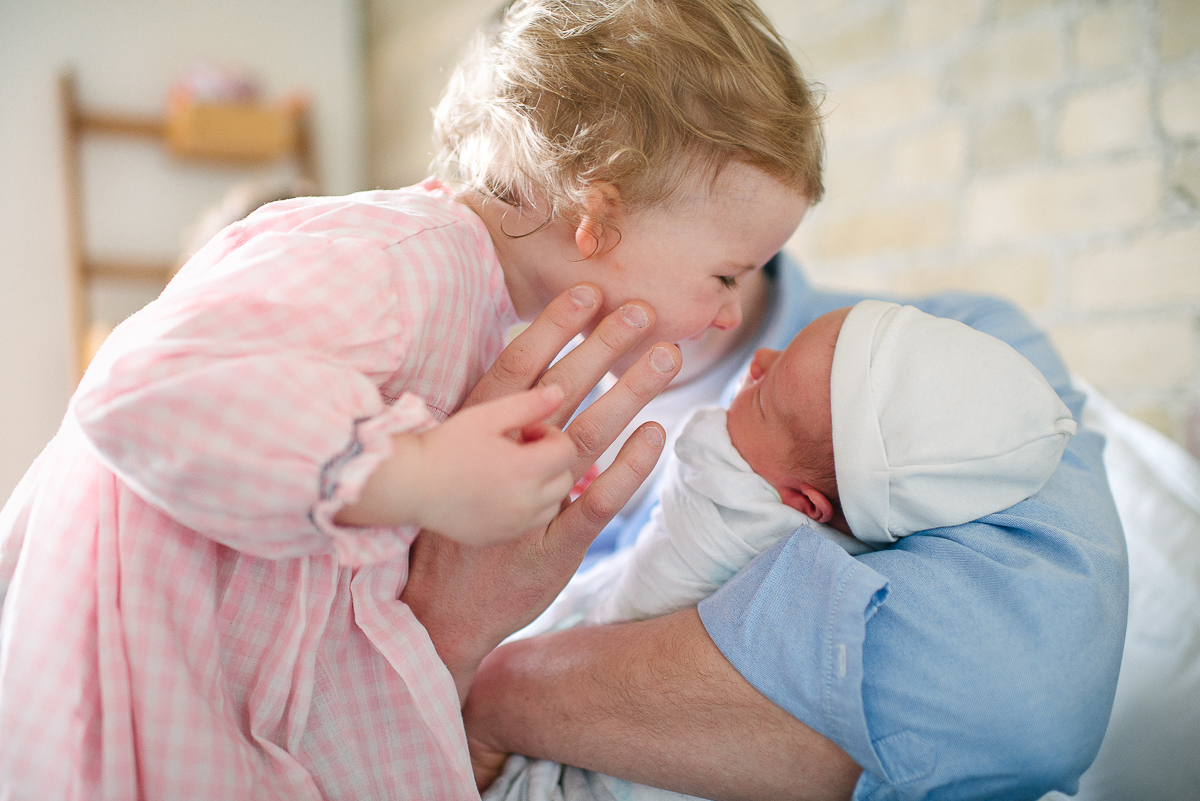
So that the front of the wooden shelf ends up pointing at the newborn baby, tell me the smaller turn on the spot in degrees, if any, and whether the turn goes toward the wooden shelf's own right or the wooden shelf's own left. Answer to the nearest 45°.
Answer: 0° — it already faces them

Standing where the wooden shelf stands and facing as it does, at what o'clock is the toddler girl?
The toddler girl is roughly at 12 o'clock from the wooden shelf.

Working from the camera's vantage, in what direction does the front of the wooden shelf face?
facing the viewer

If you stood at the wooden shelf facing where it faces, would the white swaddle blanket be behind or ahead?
ahead

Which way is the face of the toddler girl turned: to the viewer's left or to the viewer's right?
to the viewer's right
